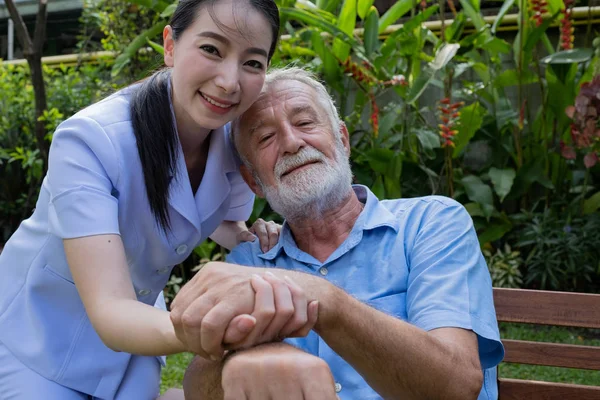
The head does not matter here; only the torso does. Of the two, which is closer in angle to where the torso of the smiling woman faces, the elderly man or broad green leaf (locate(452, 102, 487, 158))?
the elderly man

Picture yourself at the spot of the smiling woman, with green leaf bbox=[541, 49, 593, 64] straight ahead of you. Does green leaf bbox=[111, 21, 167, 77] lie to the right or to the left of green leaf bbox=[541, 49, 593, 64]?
left

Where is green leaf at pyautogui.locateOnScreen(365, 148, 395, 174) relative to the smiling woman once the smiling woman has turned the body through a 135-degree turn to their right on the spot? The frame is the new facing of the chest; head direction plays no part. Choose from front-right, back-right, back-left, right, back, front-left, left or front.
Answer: back-right

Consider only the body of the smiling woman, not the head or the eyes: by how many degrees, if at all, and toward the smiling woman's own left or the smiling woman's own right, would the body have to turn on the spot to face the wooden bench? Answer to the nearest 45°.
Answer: approximately 45° to the smiling woman's own left

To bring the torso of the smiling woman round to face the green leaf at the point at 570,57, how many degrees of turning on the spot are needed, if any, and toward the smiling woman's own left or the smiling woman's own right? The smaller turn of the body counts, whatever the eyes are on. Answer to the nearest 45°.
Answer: approximately 90° to the smiling woman's own left

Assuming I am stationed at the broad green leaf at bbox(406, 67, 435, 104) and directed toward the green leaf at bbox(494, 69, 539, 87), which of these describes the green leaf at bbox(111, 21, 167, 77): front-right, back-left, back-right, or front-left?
back-left

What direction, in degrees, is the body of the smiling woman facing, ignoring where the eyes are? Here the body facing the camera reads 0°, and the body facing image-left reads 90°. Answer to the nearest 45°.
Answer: approximately 315°

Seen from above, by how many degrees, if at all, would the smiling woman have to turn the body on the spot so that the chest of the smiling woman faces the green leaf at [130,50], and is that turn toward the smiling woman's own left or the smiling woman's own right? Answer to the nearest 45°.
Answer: approximately 135° to the smiling woman's own left

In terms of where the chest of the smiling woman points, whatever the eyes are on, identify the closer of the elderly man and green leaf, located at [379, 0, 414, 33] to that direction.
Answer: the elderly man

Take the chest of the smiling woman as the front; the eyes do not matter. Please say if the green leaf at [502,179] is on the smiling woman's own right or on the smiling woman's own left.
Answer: on the smiling woman's own left

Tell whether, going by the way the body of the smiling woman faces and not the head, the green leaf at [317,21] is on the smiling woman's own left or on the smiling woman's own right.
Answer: on the smiling woman's own left
